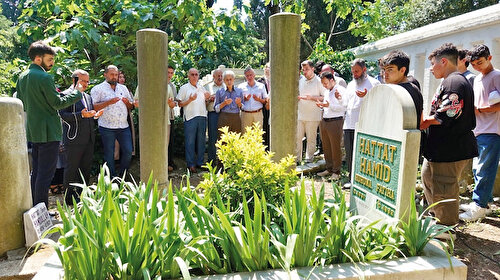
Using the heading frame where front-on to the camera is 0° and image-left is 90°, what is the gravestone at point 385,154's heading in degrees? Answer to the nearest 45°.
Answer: approximately 45°

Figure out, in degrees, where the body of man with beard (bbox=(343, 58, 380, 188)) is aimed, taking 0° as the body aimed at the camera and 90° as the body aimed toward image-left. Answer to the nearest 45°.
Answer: approximately 45°

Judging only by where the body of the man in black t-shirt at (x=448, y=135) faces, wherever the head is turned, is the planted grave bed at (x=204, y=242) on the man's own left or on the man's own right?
on the man's own left

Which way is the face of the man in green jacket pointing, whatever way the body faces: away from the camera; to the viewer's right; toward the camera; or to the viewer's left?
to the viewer's right

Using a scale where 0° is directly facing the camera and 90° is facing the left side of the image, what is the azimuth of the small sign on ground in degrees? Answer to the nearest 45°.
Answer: approximately 315°

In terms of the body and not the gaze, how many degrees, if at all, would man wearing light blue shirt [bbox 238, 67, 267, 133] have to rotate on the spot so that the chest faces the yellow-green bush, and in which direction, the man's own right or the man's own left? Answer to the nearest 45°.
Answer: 0° — they already face it

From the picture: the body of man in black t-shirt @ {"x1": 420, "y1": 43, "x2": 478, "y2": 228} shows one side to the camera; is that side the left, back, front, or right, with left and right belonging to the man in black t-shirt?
left

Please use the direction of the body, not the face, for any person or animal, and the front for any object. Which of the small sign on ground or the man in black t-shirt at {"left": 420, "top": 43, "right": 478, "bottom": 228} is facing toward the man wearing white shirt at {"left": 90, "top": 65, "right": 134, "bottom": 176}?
the man in black t-shirt

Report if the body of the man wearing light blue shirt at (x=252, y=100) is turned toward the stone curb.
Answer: yes

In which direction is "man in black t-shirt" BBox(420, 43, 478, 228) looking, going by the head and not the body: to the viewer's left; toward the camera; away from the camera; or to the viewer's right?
to the viewer's left

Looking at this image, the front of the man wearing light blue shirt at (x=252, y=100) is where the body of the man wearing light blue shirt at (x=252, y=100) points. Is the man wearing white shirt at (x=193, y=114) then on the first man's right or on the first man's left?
on the first man's right
